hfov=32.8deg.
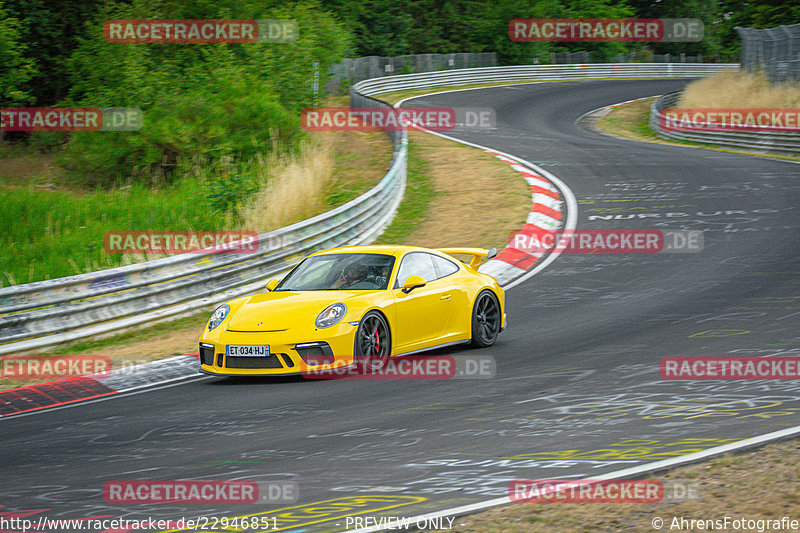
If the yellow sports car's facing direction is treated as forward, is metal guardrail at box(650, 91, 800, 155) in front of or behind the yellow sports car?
behind

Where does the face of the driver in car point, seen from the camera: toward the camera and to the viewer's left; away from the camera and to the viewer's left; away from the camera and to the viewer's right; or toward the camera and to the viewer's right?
toward the camera and to the viewer's left

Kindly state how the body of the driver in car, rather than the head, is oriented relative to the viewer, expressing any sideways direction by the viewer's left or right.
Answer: facing the viewer and to the left of the viewer

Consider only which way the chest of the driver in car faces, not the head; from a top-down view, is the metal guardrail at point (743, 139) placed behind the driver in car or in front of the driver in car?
behind
